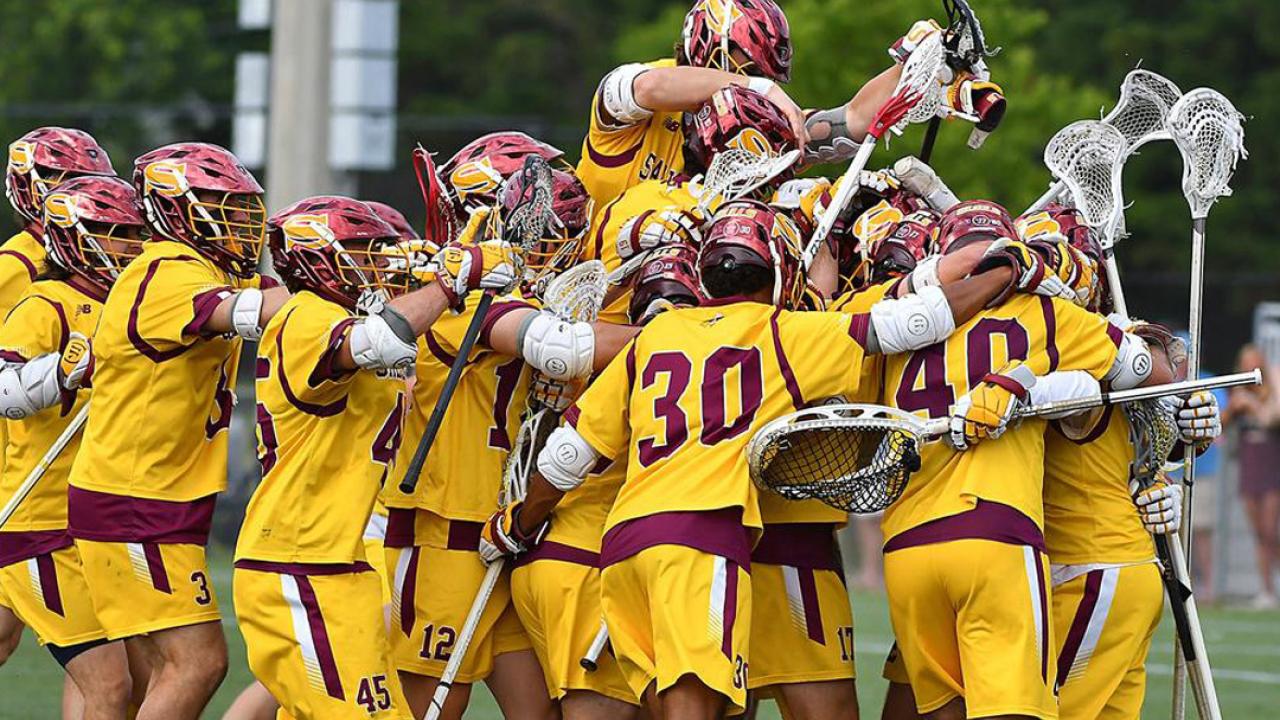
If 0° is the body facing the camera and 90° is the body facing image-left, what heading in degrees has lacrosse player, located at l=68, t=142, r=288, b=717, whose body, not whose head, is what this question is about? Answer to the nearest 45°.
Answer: approximately 270°

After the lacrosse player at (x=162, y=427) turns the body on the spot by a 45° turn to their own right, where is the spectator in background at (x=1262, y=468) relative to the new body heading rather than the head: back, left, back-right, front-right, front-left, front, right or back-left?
left

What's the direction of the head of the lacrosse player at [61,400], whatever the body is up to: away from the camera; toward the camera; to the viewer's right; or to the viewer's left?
to the viewer's right

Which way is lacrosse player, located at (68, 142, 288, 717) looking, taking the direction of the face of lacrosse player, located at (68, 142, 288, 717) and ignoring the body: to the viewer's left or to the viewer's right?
to the viewer's right

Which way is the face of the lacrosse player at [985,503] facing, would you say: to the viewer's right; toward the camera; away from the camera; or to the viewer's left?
away from the camera
